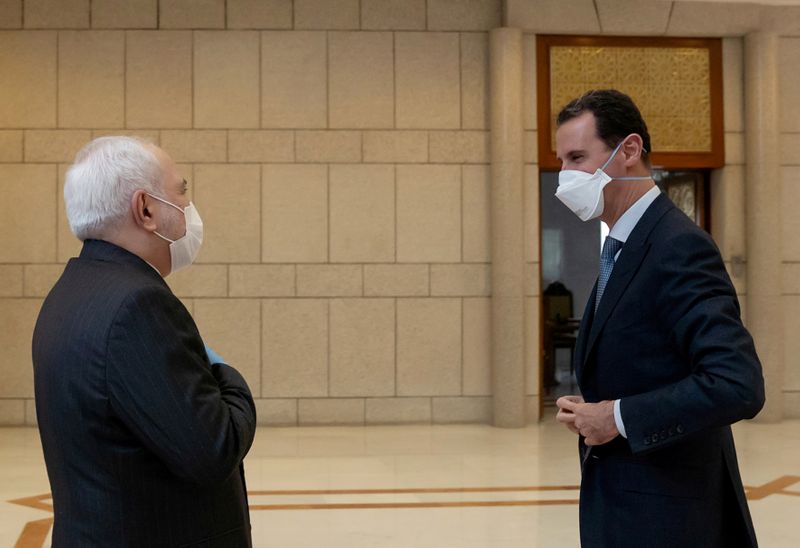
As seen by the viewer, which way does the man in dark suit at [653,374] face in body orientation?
to the viewer's left

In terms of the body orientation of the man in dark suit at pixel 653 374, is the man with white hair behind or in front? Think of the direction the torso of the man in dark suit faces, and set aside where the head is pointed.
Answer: in front

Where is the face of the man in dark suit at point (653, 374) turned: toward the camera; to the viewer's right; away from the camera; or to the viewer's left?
to the viewer's left
